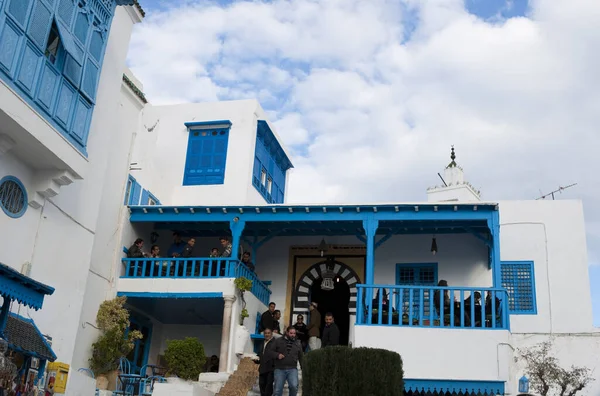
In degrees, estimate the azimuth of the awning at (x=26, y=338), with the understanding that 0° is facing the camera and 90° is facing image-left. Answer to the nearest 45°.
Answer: approximately 315°

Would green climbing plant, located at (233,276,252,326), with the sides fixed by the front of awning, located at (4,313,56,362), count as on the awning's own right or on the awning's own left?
on the awning's own left

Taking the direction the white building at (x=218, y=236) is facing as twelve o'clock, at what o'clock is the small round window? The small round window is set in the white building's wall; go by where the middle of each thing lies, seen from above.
The small round window is roughly at 1 o'clock from the white building.

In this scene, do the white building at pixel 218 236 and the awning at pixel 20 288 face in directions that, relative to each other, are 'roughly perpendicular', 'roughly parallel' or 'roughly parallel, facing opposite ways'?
roughly perpendicular

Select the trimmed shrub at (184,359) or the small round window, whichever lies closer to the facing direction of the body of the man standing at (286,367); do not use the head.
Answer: the small round window

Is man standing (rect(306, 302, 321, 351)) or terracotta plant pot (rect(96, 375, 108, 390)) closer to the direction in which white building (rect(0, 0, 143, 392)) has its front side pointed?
the man standing

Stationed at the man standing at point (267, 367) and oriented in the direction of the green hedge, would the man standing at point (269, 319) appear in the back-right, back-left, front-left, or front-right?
back-left

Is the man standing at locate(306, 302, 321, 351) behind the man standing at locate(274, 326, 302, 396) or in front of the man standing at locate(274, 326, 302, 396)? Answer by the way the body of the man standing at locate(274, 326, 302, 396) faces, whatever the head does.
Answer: behind

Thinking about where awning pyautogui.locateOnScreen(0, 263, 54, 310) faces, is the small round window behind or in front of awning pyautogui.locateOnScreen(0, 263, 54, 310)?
behind
